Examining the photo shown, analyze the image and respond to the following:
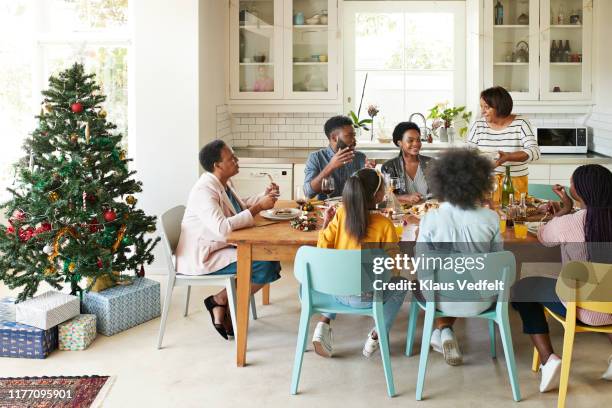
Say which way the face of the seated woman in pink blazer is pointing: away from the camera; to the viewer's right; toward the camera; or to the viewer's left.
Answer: to the viewer's right

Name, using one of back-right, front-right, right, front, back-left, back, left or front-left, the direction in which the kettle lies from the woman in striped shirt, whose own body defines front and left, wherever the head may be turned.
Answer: back-right

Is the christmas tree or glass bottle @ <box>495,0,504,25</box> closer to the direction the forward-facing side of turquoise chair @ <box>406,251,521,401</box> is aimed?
the glass bottle

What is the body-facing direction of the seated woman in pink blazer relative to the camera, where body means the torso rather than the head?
to the viewer's right

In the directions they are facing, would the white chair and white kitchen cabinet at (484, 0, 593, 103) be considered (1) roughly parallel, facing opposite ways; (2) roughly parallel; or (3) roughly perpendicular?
roughly perpendicular

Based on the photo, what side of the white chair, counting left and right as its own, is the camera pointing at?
right

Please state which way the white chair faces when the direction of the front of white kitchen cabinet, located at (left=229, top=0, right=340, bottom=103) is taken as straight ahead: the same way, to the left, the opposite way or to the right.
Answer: to the left

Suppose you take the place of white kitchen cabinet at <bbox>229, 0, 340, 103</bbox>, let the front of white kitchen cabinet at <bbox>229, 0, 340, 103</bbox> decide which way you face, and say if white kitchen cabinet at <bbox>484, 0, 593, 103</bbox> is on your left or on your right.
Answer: on your left

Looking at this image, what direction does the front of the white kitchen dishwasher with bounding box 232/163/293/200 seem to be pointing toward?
toward the camera

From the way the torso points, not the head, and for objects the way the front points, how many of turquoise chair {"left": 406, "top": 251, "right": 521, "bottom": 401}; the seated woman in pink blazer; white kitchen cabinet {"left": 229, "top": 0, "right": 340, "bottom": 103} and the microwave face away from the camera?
1

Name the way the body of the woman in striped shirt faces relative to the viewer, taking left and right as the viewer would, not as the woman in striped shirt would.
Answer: facing the viewer and to the left of the viewer

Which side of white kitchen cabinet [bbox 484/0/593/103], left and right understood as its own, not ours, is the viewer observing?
front

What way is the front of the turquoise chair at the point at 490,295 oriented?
away from the camera

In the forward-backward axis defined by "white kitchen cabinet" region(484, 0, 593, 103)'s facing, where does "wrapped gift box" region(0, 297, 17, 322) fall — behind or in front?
in front

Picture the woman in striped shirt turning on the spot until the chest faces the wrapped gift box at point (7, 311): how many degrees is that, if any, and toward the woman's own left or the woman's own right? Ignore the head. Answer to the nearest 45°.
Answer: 0° — they already face it

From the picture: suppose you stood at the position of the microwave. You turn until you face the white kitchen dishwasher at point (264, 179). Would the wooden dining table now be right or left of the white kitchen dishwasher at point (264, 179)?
left

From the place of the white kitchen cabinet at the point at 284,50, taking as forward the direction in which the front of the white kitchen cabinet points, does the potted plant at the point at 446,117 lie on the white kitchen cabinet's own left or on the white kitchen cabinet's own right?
on the white kitchen cabinet's own left
